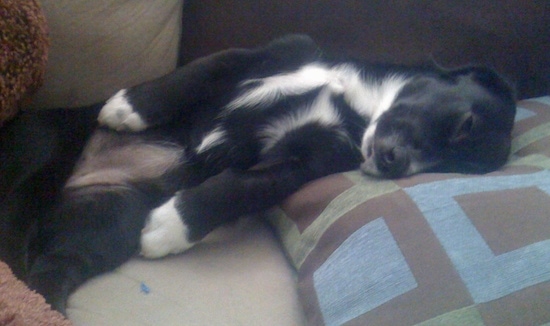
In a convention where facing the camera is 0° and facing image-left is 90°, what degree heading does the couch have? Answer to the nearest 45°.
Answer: approximately 0°
